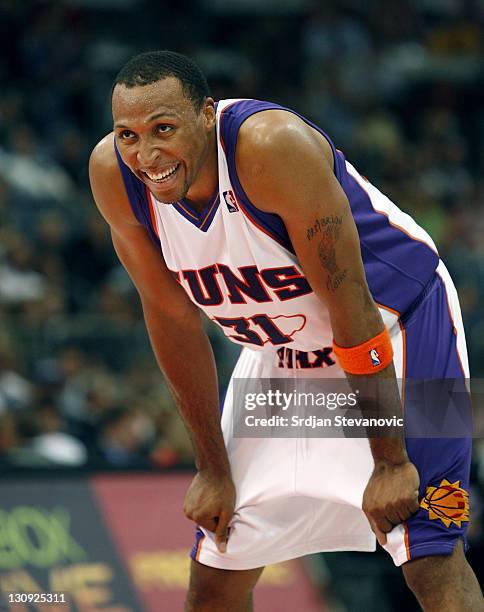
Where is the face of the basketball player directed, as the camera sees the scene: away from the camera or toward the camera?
toward the camera

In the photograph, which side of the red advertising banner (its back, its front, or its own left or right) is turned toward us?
front

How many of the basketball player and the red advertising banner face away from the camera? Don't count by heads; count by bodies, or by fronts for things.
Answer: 0
